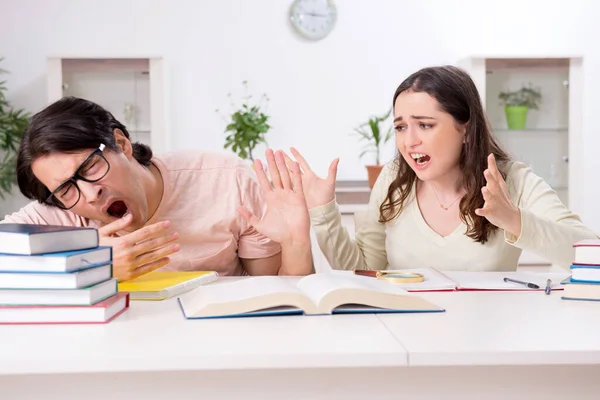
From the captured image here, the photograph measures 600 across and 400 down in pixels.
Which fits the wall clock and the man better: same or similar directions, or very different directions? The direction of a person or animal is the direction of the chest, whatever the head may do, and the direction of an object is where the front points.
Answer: same or similar directions

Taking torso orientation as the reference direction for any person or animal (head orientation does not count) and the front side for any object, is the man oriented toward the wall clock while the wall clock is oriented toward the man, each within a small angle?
no

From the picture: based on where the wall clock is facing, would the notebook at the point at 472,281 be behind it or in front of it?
in front

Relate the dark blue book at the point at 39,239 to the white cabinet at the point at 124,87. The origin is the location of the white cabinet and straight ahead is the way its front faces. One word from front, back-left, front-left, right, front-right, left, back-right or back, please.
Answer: front

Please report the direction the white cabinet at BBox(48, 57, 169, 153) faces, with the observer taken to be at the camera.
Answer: facing the viewer

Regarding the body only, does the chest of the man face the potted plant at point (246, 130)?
no

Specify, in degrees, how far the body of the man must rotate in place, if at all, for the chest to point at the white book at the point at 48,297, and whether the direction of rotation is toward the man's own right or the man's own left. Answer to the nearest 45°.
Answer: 0° — they already face it

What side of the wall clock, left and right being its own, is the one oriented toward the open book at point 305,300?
front

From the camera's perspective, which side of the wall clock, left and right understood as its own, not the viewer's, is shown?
front

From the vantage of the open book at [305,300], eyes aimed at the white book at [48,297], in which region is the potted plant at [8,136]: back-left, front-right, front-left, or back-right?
front-right

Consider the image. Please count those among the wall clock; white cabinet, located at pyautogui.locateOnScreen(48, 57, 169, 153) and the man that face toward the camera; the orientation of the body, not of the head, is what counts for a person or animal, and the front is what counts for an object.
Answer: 3

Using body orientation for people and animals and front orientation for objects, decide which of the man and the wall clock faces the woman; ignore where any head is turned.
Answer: the wall clock

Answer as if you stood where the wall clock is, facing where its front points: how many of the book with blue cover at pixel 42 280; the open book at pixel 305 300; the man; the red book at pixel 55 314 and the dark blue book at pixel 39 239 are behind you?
0

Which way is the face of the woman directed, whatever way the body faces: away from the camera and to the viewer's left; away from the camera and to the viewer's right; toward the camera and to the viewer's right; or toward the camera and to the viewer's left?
toward the camera and to the viewer's left

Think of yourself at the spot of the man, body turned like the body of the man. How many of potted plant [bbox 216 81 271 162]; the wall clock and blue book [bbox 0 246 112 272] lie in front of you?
1

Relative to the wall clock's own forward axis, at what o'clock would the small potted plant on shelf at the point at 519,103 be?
The small potted plant on shelf is roughly at 9 o'clock from the wall clock.

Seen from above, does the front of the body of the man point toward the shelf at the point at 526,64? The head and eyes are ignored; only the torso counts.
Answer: no

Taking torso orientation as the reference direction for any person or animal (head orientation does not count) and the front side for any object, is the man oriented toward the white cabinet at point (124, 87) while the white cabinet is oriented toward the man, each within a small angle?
no

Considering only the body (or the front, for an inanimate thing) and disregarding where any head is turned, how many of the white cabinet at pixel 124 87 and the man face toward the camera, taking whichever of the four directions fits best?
2

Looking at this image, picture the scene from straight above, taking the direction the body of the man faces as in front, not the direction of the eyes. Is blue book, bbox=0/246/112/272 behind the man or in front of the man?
in front

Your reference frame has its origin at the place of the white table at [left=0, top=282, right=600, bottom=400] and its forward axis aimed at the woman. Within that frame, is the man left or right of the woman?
left

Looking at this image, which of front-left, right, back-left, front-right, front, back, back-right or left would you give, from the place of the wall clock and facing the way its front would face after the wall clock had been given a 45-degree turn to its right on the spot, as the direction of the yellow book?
front-left

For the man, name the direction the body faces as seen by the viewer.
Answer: toward the camera
